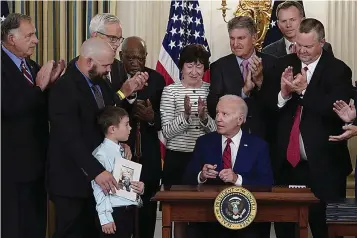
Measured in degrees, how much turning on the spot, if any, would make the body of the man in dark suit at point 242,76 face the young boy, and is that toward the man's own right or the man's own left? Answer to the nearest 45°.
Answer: approximately 45° to the man's own right

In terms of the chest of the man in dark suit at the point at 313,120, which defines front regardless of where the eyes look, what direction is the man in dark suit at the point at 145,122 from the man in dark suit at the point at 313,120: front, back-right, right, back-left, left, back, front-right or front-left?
front-right

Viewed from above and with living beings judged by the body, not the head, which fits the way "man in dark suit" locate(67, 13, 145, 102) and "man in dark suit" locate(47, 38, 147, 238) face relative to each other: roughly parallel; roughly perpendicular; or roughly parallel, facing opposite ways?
roughly parallel

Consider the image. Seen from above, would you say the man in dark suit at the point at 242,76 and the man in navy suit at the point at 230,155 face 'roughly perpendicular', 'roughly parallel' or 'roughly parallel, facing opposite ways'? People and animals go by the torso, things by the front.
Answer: roughly parallel

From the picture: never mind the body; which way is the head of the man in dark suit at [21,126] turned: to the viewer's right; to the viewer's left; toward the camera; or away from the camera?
to the viewer's right

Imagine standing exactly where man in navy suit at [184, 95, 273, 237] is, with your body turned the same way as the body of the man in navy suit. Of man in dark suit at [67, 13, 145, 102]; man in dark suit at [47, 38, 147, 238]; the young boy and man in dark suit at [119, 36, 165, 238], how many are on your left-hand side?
0

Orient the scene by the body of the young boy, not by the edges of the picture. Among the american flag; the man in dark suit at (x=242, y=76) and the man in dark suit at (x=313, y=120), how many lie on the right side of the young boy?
0

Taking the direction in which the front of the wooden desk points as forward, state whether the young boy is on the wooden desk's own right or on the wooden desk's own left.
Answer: on the wooden desk's own right

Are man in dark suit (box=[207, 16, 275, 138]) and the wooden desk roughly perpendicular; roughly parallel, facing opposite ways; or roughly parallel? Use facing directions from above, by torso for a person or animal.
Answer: roughly parallel

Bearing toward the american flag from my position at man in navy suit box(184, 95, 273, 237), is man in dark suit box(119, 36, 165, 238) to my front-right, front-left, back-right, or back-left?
front-left

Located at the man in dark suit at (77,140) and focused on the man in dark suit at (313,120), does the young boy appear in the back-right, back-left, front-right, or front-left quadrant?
front-right

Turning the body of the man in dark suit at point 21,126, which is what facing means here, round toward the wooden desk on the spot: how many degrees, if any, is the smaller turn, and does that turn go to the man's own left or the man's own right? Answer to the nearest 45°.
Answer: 0° — they already face it

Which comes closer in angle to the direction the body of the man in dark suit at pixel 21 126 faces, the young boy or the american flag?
the young boy

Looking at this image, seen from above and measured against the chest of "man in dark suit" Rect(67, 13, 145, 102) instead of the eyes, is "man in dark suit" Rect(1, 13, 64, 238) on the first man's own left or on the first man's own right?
on the first man's own right

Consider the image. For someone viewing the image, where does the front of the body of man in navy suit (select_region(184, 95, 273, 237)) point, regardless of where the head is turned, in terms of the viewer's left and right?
facing the viewer

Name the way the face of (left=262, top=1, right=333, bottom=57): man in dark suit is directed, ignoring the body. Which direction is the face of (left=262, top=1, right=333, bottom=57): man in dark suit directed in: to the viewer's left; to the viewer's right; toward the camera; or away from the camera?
toward the camera
